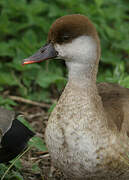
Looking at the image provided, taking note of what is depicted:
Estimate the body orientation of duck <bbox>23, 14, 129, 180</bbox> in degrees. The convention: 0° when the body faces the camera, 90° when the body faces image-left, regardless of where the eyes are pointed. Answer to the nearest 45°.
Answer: approximately 45°

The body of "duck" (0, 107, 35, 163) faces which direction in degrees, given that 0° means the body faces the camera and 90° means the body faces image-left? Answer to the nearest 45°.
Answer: approximately 90°

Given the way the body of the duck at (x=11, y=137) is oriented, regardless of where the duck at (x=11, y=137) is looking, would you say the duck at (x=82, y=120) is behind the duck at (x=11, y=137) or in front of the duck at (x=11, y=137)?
behind

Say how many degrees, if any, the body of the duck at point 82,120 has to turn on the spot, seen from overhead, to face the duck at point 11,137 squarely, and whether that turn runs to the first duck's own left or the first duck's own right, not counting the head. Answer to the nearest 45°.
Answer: approximately 45° to the first duck's own right
